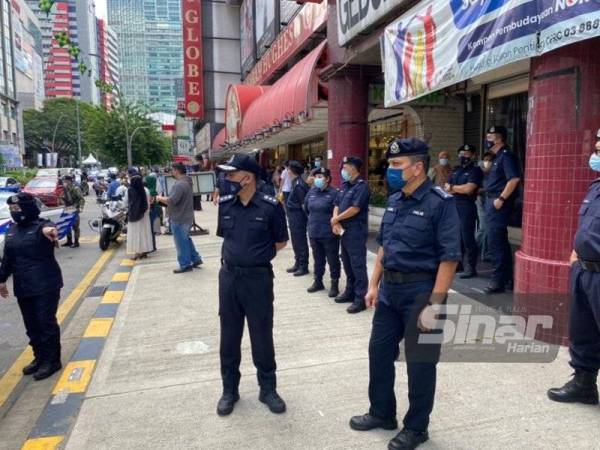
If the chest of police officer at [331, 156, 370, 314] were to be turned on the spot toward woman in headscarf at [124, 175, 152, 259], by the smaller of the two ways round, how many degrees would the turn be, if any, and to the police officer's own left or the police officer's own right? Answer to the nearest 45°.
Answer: approximately 90° to the police officer's own right

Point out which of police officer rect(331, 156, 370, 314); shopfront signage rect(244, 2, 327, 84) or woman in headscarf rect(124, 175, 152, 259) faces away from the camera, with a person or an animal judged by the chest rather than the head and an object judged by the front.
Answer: the woman in headscarf

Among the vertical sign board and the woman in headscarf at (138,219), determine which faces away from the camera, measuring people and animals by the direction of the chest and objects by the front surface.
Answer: the woman in headscarf

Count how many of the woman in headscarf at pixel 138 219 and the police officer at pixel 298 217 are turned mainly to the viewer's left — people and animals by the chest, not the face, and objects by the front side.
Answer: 1

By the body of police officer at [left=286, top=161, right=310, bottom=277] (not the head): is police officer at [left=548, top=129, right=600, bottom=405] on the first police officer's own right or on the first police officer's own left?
on the first police officer's own left

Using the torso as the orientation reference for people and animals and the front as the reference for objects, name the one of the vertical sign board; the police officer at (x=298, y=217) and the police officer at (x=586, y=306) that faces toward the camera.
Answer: the vertical sign board

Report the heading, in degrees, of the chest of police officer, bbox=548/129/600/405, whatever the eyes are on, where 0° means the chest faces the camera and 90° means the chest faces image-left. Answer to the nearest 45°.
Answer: approximately 90°

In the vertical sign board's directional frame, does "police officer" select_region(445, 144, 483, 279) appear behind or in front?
in front

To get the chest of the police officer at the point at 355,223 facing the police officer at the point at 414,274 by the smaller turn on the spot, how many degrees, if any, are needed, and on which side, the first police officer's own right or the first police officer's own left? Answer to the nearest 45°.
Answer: approximately 45° to the first police officer's own left

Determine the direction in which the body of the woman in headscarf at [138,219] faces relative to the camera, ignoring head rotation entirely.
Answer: away from the camera

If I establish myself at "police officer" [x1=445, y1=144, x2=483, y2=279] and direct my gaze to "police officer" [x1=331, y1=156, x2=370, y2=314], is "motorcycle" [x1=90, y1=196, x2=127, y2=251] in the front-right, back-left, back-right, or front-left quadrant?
front-right

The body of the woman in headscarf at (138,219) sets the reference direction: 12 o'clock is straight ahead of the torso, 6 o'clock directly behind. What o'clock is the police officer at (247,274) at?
The police officer is roughly at 6 o'clock from the woman in headscarf.

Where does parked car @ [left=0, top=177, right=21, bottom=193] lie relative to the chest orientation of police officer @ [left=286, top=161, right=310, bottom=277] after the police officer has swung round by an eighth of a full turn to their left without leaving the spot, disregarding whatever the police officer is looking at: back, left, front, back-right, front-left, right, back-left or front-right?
right

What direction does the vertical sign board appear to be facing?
toward the camera

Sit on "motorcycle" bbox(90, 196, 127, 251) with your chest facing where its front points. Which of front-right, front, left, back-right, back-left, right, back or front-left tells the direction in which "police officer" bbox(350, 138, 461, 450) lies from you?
front-left

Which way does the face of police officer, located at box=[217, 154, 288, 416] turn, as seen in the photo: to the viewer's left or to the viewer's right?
to the viewer's left
